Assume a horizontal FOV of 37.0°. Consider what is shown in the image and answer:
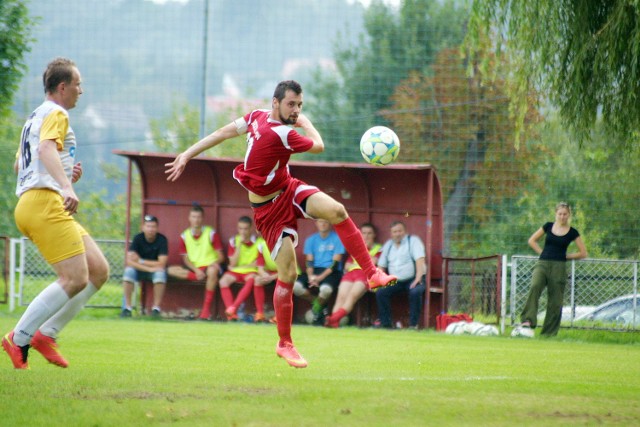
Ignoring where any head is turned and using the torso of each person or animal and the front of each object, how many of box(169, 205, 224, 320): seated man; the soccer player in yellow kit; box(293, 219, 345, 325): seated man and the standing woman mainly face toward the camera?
3

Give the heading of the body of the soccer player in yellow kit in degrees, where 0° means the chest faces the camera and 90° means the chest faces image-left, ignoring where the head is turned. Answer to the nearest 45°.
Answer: approximately 270°

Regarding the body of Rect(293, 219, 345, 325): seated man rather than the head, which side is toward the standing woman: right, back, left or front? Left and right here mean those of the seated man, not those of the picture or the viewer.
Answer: left

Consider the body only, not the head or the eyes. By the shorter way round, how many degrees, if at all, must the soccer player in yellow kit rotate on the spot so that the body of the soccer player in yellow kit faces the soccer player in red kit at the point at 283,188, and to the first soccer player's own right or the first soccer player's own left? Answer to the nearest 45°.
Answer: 0° — they already face them

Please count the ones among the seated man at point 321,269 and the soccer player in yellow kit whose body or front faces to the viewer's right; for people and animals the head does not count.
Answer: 1

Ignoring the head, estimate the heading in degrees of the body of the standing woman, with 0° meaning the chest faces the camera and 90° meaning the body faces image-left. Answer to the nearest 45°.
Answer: approximately 0°

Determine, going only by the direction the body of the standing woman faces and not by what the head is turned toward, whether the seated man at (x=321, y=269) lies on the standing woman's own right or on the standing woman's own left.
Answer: on the standing woman's own right
